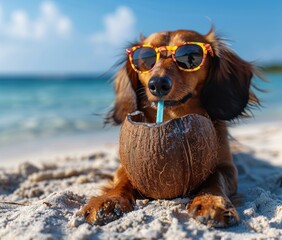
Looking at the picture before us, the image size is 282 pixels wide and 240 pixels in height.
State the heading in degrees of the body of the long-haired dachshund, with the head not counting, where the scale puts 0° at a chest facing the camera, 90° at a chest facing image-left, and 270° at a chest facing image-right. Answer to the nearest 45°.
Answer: approximately 0°

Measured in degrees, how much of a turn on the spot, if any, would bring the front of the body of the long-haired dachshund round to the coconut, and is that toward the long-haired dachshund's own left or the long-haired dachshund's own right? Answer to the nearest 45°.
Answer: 0° — it already faces it
